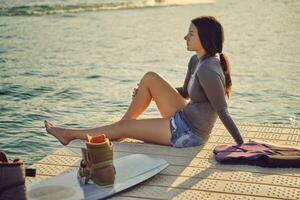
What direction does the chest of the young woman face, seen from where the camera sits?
to the viewer's left

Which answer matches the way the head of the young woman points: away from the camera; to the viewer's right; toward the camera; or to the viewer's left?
to the viewer's left

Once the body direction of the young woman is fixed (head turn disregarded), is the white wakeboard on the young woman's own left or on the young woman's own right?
on the young woman's own left
